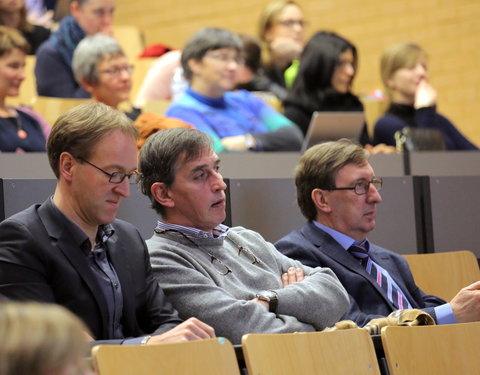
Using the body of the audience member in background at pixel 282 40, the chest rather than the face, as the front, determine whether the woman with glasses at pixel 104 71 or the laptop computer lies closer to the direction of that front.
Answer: the laptop computer

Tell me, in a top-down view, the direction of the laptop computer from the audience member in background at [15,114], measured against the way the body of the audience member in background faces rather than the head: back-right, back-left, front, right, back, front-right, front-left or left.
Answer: front-left

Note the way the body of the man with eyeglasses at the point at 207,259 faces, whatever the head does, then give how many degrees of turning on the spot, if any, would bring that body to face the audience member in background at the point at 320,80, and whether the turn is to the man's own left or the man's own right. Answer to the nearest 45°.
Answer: approximately 135° to the man's own left

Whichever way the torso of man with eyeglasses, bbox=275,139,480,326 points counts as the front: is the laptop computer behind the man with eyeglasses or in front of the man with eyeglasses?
behind

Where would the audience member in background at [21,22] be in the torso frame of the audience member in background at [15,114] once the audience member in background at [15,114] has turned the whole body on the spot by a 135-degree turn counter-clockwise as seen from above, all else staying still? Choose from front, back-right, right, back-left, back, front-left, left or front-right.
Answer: front

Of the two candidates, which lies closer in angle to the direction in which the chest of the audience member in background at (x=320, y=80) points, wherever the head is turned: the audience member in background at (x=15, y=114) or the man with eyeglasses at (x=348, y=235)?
the man with eyeglasses

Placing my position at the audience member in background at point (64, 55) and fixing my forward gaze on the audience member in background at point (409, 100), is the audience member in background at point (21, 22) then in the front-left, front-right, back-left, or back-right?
back-left

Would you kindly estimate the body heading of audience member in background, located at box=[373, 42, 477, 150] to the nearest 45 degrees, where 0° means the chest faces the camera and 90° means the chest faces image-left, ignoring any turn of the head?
approximately 315°

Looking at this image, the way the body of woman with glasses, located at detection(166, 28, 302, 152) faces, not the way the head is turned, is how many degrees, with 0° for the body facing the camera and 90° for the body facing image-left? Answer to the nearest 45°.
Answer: approximately 315°

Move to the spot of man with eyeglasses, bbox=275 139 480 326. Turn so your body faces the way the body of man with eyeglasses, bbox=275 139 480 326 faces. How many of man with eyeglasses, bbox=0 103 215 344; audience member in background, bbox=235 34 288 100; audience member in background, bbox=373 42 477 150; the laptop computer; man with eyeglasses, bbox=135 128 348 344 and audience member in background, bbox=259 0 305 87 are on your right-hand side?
2

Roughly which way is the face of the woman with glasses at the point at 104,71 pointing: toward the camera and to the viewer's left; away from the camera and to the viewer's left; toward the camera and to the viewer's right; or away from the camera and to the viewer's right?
toward the camera and to the viewer's right

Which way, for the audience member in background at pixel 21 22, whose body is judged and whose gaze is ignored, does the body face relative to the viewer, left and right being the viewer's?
facing the viewer and to the right of the viewer

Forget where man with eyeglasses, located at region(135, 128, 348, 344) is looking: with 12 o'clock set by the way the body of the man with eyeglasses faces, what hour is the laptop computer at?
The laptop computer is roughly at 8 o'clock from the man with eyeglasses.
